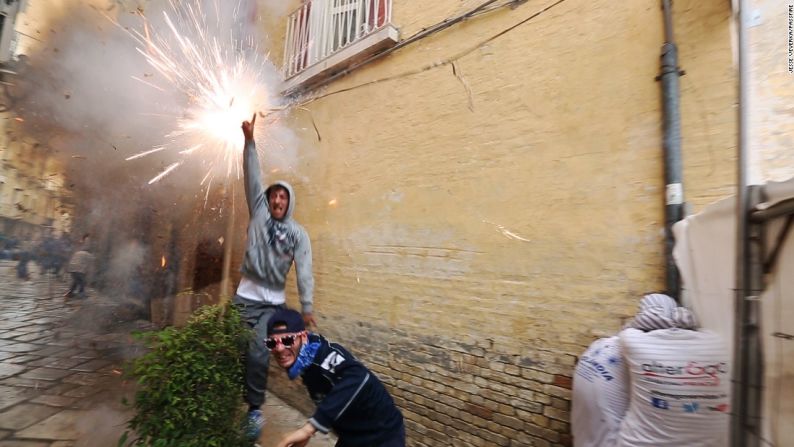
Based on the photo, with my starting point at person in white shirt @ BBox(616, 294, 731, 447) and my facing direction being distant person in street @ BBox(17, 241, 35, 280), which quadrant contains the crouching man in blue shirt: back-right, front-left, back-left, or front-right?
front-left

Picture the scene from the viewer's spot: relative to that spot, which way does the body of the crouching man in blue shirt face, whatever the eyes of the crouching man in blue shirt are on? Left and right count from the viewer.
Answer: facing the viewer and to the left of the viewer

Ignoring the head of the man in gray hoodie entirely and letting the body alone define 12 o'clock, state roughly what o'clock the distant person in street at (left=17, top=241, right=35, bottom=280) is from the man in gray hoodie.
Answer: The distant person in street is roughly at 5 o'clock from the man in gray hoodie.

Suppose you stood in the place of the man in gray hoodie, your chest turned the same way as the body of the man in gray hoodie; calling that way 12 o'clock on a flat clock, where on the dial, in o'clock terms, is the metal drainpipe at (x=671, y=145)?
The metal drainpipe is roughly at 10 o'clock from the man in gray hoodie.

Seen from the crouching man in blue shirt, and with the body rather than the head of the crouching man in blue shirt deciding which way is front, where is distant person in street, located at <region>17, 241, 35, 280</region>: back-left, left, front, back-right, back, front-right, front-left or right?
right

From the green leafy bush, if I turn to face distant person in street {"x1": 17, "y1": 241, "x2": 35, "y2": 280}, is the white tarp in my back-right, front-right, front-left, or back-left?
back-right

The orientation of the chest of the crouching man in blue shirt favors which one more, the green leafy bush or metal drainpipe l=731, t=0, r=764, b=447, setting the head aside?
the green leafy bush

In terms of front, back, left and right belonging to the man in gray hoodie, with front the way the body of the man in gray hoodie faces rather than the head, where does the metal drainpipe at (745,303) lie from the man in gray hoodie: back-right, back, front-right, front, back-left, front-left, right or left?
front-left

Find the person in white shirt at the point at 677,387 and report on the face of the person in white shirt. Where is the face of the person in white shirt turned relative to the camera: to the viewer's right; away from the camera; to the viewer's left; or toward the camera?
away from the camera

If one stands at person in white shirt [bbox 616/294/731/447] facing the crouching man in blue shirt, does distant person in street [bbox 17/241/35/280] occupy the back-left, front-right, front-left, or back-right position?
front-right

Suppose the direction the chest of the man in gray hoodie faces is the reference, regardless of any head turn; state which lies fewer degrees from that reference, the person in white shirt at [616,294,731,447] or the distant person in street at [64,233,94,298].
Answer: the person in white shirt

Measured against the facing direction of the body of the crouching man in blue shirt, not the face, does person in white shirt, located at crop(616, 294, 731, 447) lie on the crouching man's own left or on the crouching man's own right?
on the crouching man's own left

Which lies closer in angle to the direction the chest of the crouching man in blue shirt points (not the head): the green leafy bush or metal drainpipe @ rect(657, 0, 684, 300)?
the green leafy bush

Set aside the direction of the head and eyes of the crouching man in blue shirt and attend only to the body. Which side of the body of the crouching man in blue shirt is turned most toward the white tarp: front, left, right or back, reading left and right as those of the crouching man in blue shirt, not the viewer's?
left

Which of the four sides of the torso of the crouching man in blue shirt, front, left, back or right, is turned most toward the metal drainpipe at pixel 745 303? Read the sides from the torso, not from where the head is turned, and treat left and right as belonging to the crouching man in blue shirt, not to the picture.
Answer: left

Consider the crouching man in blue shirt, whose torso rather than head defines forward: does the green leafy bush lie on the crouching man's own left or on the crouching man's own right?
on the crouching man's own right

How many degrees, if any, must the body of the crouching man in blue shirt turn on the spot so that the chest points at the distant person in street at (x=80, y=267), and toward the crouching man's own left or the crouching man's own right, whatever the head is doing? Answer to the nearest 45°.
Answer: approximately 90° to the crouching man's own right
